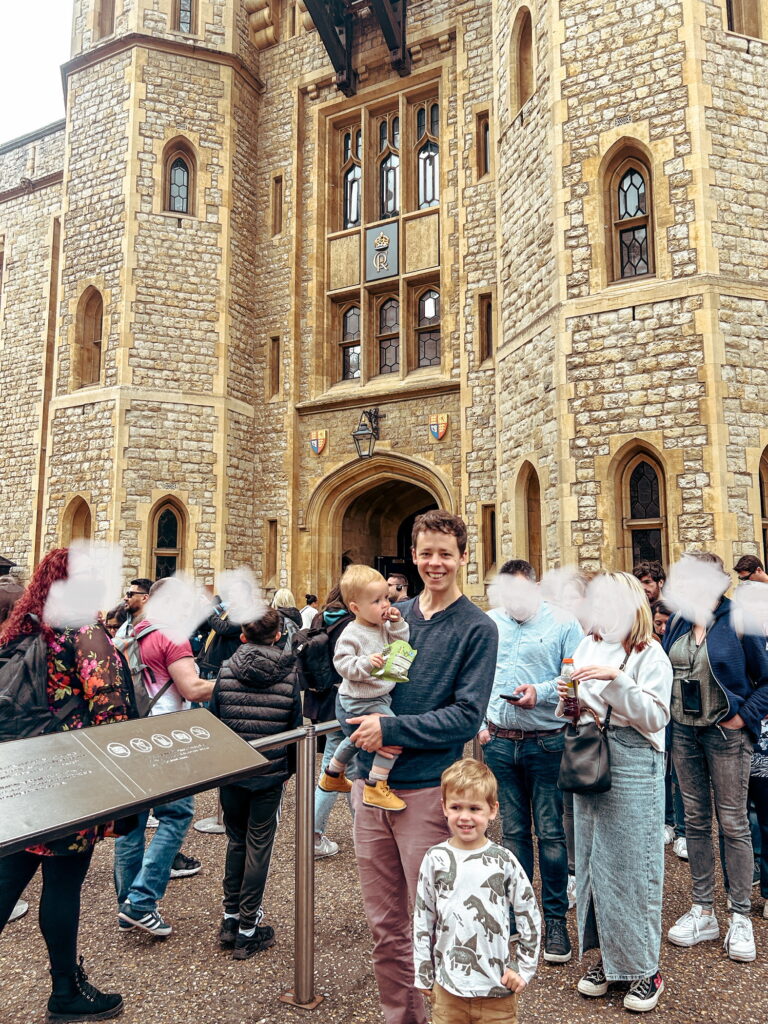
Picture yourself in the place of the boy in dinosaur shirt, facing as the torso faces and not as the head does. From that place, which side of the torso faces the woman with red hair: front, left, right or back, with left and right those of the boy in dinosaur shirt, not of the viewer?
right

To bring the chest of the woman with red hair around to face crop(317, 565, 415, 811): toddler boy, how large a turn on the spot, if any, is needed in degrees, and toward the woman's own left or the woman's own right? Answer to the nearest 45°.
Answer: approximately 45° to the woman's own right

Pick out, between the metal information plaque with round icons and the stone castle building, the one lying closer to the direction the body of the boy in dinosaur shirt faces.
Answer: the metal information plaque with round icons

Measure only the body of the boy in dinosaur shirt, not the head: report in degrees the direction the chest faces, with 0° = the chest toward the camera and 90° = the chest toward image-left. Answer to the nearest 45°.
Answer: approximately 0°

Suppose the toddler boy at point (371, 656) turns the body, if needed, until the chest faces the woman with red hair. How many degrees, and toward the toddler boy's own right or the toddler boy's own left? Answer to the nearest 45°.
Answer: approximately 135° to the toddler boy's own right

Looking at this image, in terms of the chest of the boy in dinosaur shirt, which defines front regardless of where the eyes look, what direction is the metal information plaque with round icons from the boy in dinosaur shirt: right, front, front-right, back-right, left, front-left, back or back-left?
right

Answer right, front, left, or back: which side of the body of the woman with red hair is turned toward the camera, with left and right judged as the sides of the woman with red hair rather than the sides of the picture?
right

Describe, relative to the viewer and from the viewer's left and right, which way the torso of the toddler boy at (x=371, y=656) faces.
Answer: facing the viewer and to the right of the viewer

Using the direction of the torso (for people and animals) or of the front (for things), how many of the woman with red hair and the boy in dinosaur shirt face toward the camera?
1

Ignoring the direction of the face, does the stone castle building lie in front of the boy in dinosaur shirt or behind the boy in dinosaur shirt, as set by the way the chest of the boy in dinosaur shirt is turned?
behind
